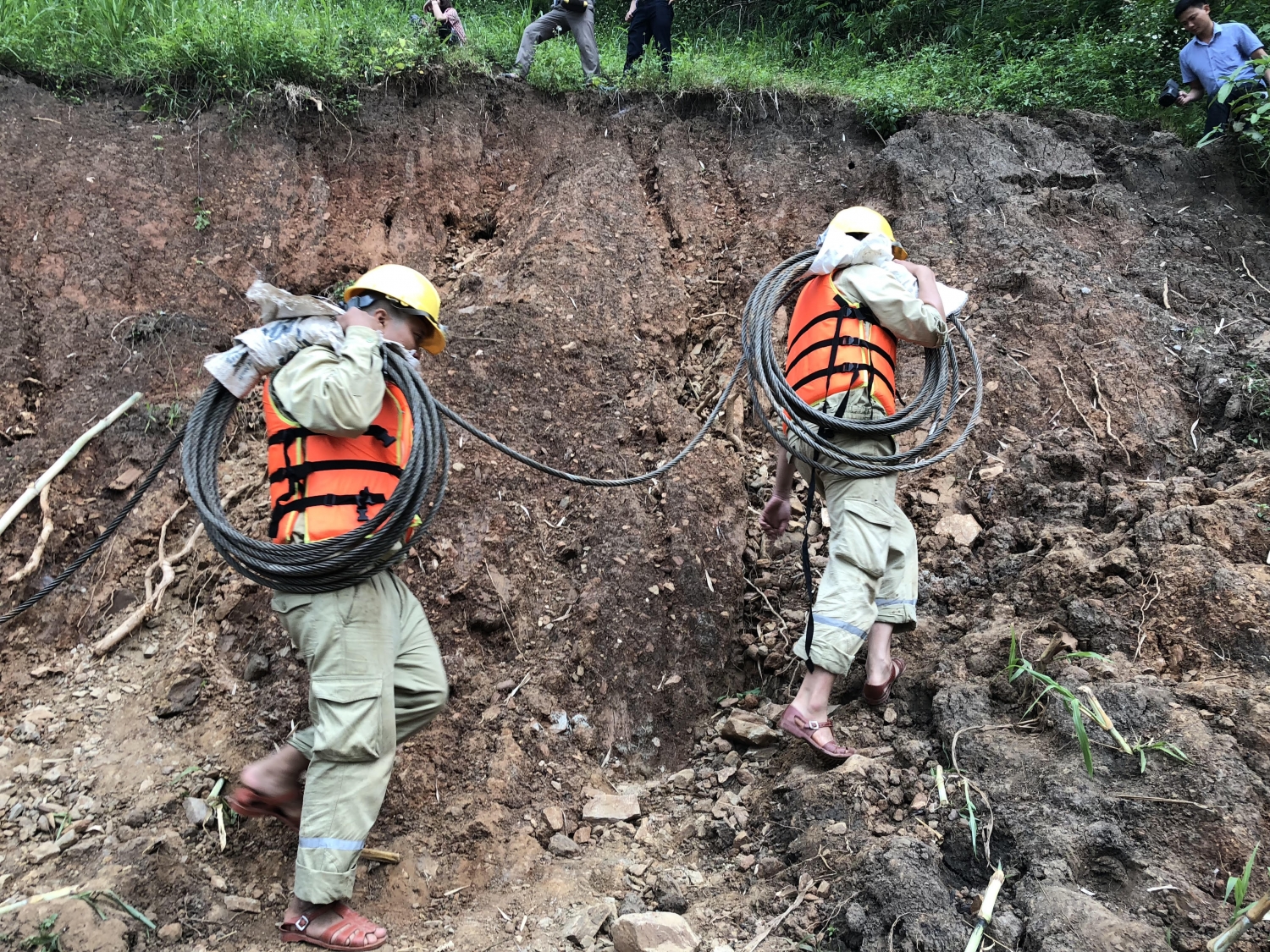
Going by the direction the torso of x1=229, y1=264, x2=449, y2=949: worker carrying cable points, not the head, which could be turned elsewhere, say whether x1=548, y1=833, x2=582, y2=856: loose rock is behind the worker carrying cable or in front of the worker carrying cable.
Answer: in front

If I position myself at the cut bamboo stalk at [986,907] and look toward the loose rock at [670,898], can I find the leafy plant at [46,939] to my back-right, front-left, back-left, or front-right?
front-left

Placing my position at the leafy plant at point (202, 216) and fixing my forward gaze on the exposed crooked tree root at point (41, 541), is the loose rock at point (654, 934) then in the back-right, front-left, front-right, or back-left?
front-left

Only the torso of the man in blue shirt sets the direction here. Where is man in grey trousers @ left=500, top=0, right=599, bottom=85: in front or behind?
in front

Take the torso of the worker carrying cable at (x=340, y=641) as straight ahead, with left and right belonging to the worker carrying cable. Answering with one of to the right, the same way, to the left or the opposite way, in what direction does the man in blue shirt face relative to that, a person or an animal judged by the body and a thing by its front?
the opposite way

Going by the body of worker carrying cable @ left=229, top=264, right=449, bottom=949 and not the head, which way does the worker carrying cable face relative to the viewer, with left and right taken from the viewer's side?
facing to the right of the viewer

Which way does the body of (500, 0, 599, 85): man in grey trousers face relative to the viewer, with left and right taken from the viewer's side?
facing the viewer and to the left of the viewer

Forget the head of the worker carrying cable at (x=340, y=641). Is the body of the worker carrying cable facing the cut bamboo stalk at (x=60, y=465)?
no

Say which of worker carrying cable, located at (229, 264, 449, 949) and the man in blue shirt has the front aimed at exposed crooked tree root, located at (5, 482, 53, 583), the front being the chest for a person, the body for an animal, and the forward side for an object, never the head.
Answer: the man in blue shirt
